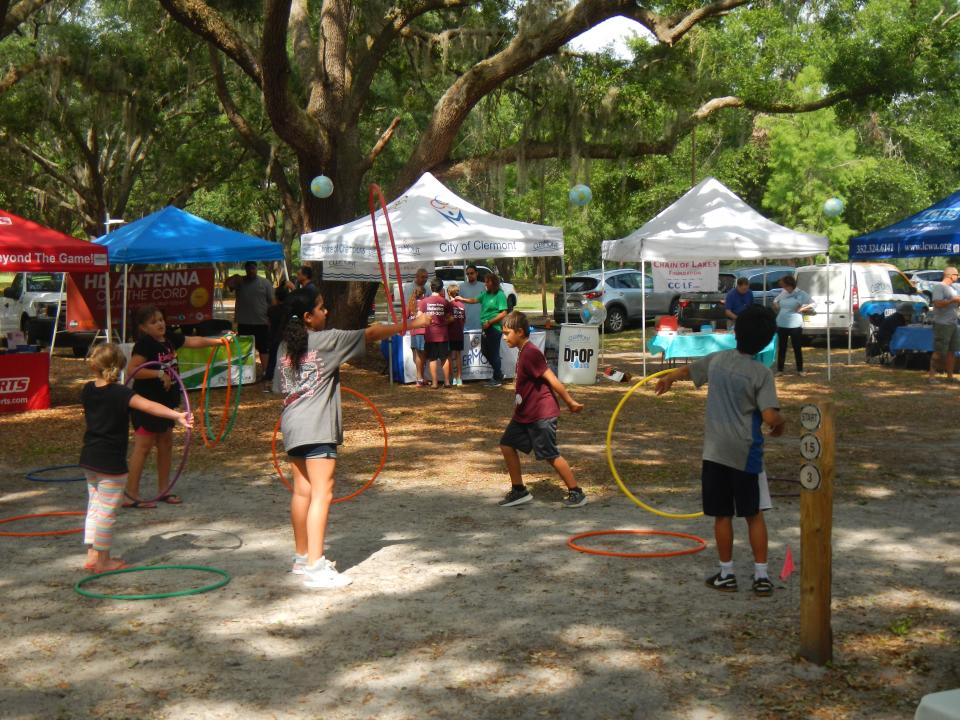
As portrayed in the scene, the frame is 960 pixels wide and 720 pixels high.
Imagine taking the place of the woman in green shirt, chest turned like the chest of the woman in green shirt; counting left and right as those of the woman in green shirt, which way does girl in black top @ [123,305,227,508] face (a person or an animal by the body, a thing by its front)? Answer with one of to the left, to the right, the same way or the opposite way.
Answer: to the left

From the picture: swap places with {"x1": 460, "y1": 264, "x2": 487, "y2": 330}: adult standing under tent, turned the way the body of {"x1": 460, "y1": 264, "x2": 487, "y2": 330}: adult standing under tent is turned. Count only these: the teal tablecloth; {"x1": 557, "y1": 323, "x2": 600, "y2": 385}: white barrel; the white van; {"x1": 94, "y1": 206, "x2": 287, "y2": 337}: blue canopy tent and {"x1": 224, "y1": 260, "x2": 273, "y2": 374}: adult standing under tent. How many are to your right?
2

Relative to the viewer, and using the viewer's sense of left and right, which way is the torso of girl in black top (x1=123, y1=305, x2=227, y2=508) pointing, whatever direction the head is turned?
facing the viewer and to the right of the viewer

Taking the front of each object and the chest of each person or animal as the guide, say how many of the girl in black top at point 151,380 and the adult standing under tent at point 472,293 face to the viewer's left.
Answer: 0

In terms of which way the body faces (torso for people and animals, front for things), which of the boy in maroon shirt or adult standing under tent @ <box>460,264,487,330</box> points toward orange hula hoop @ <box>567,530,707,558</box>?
the adult standing under tent

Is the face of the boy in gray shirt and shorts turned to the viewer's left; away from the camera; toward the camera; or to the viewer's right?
away from the camera

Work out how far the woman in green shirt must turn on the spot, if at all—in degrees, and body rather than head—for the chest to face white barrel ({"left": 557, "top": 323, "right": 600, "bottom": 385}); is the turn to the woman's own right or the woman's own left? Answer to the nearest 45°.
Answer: approximately 135° to the woman's own left

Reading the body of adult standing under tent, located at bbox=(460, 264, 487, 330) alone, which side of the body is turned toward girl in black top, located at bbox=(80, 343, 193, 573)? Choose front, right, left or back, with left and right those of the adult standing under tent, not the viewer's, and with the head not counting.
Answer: front

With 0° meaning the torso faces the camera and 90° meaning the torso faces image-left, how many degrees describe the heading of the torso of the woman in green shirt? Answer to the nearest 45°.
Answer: approximately 45°

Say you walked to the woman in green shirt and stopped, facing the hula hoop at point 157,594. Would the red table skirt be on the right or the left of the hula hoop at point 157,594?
right

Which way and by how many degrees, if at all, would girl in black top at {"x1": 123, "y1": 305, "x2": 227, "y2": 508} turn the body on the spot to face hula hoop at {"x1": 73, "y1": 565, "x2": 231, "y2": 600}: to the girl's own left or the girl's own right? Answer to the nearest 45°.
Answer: approximately 45° to the girl's own right

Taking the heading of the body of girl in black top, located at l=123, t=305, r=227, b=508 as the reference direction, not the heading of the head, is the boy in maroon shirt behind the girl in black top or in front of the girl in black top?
in front
